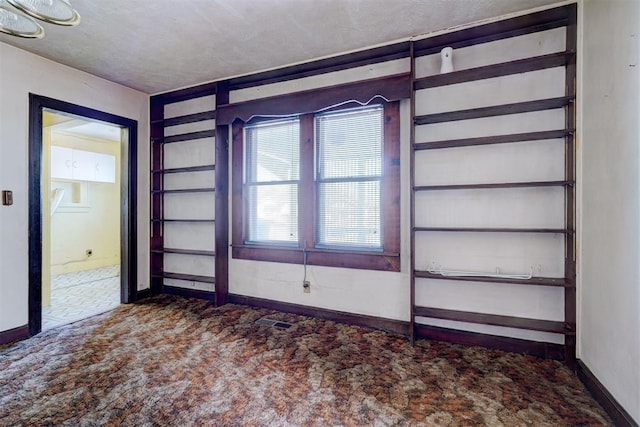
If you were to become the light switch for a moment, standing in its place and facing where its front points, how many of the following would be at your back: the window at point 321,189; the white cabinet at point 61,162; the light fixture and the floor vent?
1

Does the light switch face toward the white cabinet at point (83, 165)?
no

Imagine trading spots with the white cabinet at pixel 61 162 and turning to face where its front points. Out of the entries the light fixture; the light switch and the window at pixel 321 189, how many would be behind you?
0

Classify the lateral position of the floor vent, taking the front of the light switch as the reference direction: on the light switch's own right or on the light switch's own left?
on the light switch's own left

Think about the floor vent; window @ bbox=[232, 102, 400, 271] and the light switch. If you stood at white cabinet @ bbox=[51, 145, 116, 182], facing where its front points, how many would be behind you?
0

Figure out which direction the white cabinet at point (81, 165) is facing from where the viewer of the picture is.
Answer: facing the viewer and to the right of the viewer

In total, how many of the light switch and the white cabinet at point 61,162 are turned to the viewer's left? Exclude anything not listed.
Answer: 0

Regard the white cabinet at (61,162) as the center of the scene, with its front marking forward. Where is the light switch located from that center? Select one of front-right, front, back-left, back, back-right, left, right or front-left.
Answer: front-right
